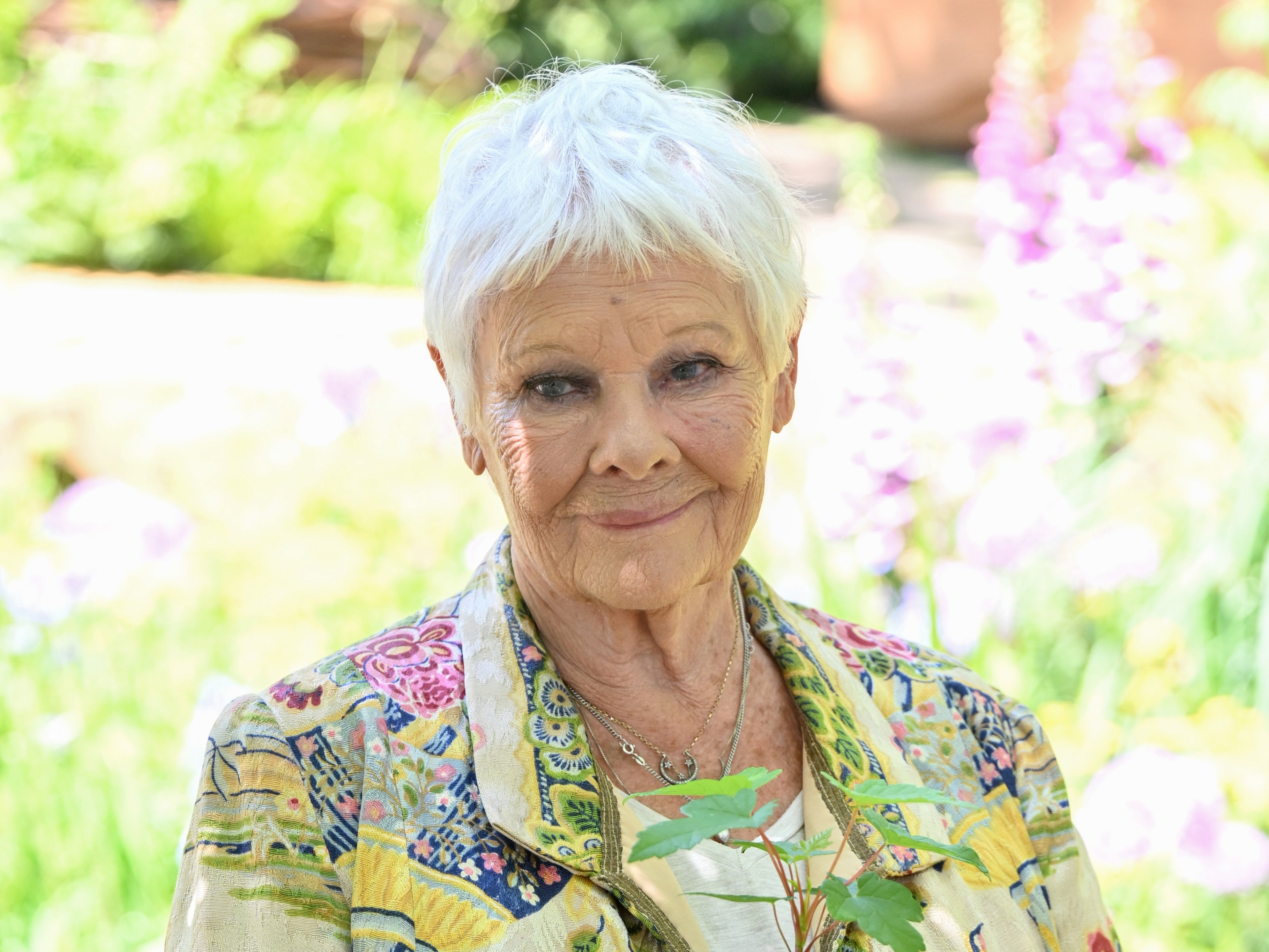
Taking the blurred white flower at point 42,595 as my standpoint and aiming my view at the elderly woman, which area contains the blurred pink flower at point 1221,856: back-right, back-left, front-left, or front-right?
front-left

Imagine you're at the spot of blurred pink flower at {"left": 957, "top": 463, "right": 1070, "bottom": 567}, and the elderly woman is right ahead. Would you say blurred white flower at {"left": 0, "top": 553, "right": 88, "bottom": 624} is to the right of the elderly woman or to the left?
right

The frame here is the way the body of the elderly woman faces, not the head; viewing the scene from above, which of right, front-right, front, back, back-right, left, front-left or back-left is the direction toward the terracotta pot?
back

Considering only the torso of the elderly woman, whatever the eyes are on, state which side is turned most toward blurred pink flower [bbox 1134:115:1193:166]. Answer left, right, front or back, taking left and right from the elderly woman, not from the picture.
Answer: back

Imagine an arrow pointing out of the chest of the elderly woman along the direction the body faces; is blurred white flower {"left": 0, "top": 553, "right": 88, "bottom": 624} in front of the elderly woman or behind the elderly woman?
behind

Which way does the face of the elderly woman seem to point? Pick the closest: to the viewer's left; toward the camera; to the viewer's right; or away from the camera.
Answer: toward the camera

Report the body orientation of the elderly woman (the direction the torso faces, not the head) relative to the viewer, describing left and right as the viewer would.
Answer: facing the viewer

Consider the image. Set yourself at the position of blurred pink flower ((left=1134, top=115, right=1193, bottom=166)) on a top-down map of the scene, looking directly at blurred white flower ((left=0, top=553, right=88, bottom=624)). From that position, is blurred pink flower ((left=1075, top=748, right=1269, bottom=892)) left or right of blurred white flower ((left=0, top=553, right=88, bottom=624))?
left
